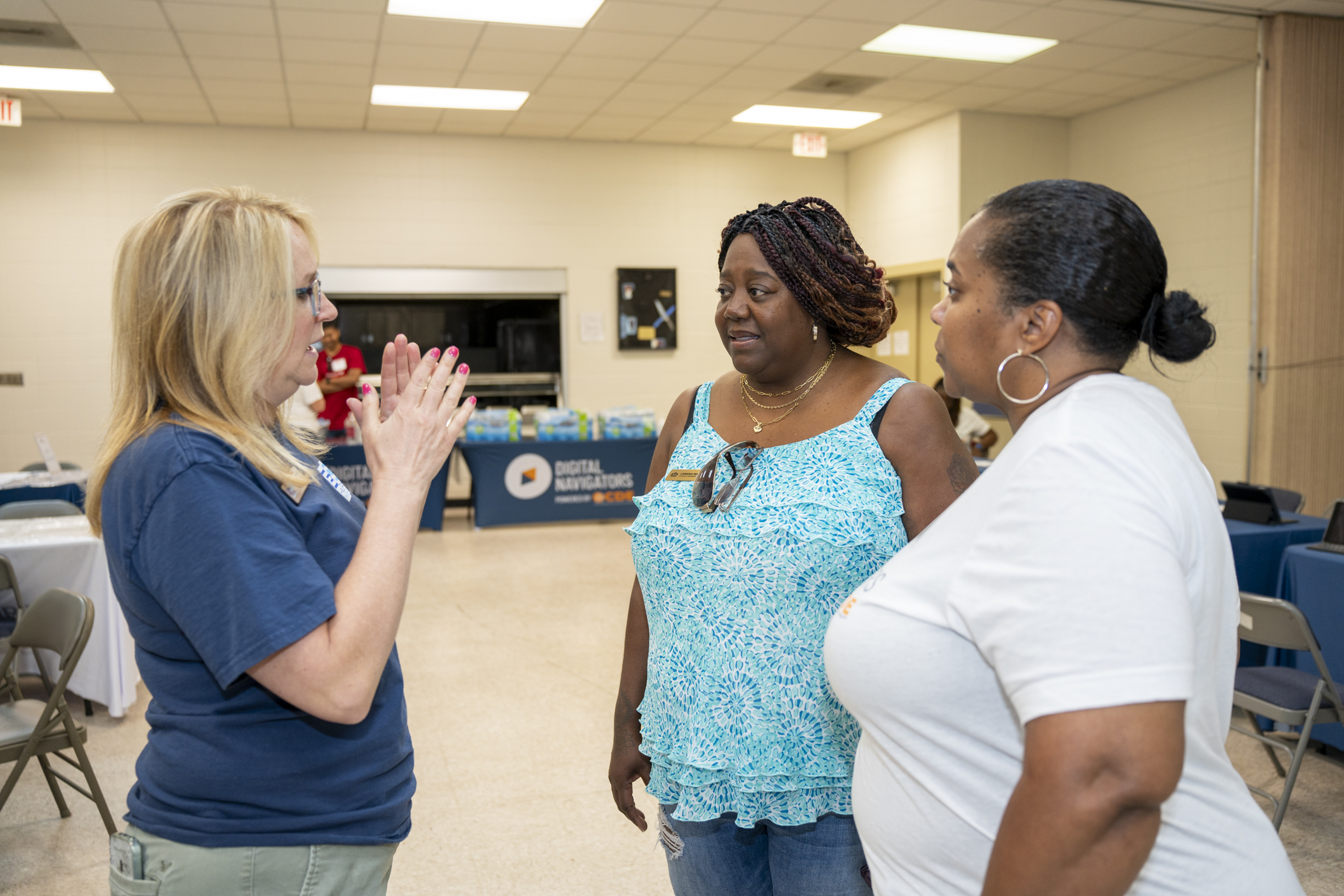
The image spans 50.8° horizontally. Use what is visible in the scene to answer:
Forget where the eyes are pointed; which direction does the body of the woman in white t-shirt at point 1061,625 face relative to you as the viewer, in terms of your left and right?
facing to the left of the viewer

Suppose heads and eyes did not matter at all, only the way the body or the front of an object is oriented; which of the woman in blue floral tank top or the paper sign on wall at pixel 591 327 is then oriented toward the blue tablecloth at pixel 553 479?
the paper sign on wall

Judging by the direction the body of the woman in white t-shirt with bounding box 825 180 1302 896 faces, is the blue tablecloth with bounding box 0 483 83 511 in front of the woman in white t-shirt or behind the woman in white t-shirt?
in front

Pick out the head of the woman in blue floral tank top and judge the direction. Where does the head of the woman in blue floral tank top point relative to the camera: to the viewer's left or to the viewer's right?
to the viewer's left

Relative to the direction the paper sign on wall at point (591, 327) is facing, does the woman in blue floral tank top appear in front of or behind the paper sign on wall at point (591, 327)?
in front

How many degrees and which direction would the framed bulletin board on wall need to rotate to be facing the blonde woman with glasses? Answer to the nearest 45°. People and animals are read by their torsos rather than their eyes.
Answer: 0° — it already faces them

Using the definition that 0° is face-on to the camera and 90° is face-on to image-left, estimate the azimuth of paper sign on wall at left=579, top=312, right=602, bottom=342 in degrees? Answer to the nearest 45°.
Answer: approximately 0°

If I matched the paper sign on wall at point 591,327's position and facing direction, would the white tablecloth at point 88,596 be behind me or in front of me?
in front

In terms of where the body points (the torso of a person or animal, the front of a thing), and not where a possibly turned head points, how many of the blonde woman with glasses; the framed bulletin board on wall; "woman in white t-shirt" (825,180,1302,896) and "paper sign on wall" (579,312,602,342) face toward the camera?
2

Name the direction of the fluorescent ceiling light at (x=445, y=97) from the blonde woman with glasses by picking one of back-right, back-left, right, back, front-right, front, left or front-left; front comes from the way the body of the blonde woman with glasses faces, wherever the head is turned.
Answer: left

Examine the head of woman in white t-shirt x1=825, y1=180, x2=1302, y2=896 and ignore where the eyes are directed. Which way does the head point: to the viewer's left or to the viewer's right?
to the viewer's left

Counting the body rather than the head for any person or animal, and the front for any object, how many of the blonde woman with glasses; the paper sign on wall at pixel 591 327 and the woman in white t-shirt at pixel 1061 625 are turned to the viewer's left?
1

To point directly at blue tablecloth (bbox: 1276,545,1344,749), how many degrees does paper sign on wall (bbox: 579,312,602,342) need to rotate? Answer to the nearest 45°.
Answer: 0° — it already faces it

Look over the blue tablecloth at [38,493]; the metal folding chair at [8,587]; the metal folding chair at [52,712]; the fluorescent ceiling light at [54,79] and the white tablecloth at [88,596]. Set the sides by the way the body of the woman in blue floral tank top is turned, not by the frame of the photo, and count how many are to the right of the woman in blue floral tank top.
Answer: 5

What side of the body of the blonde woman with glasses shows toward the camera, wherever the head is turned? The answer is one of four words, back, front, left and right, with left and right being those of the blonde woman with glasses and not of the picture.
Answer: right
